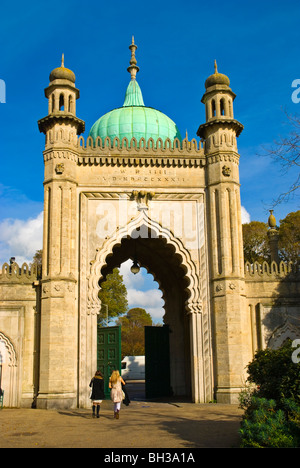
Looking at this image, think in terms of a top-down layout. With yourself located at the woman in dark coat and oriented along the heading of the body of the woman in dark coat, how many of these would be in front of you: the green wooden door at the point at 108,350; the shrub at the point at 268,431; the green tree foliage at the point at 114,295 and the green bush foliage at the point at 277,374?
2

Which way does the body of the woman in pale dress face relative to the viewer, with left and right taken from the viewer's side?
facing away from the viewer

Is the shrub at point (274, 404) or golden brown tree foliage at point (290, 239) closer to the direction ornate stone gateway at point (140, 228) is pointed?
the shrub

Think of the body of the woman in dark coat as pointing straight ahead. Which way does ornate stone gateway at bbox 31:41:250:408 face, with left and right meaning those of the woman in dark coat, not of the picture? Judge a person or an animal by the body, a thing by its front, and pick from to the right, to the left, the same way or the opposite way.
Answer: the opposite way

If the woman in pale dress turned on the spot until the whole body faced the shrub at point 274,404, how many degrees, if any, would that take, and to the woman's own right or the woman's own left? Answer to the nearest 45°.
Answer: approximately 135° to the woman's own right

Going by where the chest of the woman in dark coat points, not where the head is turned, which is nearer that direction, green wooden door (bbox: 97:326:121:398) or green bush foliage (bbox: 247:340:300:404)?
the green wooden door

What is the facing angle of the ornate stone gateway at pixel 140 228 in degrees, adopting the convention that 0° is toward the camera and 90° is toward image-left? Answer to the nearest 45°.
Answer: approximately 0°

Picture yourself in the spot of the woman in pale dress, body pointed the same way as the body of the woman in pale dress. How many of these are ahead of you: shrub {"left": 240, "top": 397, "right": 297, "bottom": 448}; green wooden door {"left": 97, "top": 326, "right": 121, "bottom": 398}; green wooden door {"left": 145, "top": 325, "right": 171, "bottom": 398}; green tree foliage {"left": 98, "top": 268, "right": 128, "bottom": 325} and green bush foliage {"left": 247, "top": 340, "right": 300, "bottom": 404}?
3

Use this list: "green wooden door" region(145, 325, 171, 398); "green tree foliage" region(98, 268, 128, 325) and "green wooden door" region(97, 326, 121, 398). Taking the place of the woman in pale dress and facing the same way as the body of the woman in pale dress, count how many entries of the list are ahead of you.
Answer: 3

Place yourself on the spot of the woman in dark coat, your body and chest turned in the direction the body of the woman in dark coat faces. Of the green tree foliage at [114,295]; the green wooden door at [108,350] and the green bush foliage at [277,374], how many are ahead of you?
2

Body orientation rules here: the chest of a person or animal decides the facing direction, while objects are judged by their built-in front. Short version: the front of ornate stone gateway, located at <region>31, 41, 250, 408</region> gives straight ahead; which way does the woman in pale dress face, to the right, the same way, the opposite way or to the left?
the opposite way

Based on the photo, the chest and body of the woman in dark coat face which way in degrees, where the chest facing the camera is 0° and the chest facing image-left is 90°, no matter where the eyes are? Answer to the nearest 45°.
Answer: approximately 180°

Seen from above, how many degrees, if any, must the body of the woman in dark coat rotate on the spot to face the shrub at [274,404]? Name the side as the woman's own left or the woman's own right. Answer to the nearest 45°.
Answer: approximately 135° to the woman's own right
